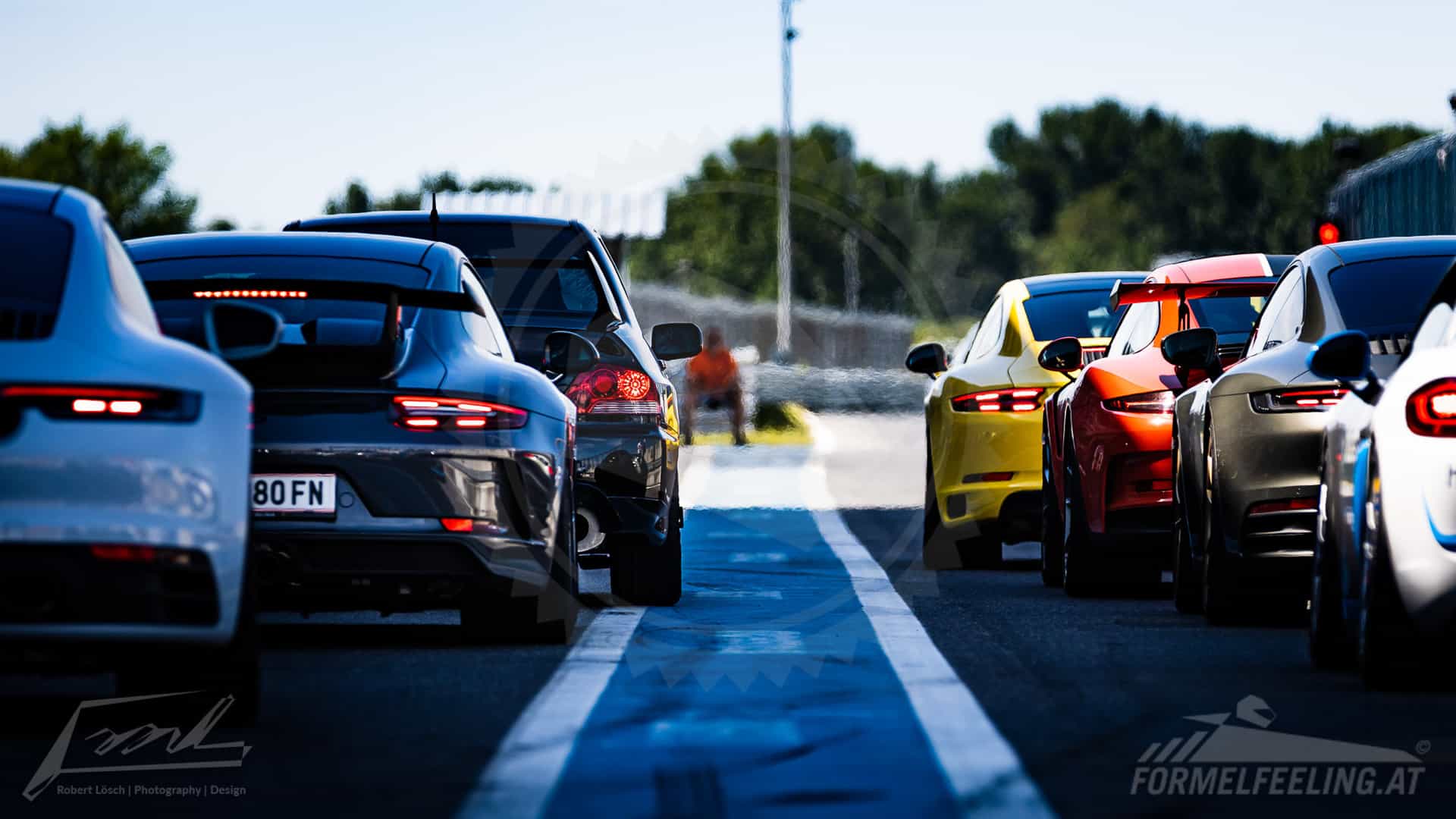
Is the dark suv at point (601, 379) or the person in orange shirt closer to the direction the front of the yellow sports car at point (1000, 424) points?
the person in orange shirt

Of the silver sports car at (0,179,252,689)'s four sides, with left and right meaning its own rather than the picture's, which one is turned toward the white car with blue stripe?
right

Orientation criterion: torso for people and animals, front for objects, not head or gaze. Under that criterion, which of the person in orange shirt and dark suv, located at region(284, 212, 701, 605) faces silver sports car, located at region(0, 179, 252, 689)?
the person in orange shirt

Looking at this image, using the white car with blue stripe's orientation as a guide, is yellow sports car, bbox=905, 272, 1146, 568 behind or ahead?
ahead

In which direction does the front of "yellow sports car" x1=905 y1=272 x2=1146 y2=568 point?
away from the camera

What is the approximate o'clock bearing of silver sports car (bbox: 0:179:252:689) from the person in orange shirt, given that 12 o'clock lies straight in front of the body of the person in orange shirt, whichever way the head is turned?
The silver sports car is roughly at 12 o'clock from the person in orange shirt.

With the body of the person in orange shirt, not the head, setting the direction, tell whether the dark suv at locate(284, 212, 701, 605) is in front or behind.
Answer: in front

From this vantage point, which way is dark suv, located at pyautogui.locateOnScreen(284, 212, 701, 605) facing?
away from the camera

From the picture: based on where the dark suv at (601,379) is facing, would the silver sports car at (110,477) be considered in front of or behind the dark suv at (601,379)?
behind

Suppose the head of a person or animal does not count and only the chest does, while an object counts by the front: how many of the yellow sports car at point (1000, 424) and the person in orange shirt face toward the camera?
1

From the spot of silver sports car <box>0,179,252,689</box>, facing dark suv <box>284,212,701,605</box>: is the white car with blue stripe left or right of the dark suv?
right

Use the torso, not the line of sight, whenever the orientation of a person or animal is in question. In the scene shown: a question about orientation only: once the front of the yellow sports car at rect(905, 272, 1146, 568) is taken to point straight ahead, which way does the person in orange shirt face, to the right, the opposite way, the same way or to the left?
the opposite way

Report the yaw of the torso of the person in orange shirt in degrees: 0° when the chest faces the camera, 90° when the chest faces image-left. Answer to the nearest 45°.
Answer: approximately 0°

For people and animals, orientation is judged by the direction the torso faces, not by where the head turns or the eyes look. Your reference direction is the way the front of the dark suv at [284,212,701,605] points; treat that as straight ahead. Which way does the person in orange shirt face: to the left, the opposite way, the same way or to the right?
the opposite way

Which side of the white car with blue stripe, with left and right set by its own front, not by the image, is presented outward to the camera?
back

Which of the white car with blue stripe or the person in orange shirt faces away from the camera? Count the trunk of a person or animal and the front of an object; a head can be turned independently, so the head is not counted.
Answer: the white car with blue stripe

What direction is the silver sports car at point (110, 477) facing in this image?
away from the camera
